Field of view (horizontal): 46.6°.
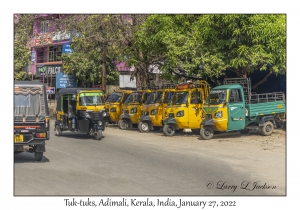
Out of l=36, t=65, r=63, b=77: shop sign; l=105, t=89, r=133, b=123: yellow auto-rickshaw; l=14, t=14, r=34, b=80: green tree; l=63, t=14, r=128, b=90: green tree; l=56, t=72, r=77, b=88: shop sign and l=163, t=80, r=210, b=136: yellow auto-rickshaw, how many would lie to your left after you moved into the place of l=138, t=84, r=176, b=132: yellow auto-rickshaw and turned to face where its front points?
1

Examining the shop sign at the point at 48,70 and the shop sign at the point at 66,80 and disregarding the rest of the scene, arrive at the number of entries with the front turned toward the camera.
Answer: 2

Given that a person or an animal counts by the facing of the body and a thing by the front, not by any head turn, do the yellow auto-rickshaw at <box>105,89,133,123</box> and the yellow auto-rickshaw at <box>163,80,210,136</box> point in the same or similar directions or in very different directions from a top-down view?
same or similar directions

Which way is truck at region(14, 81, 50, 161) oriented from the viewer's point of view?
away from the camera

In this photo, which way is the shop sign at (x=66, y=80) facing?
toward the camera

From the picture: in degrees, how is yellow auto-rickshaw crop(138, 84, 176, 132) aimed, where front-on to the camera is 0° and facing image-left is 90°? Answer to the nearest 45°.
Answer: approximately 45°

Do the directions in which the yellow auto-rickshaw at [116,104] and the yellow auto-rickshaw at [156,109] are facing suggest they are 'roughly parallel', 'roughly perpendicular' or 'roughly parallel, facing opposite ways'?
roughly parallel

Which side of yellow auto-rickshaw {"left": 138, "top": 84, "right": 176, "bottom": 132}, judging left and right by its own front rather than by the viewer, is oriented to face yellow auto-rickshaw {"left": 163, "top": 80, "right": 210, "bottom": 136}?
left

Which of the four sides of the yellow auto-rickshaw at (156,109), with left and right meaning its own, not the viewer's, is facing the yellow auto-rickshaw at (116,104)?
right

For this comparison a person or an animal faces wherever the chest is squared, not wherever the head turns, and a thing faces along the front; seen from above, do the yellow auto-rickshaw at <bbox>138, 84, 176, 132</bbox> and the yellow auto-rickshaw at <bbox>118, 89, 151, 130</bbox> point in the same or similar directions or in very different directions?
same or similar directions

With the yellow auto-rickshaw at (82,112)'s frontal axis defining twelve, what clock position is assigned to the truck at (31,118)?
The truck is roughly at 2 o'clock from the yellow auto-rickshaw.

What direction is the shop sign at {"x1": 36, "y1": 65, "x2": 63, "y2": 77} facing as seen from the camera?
toward the camera

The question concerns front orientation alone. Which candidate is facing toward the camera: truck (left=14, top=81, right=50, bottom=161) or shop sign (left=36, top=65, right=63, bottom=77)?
the shop sign

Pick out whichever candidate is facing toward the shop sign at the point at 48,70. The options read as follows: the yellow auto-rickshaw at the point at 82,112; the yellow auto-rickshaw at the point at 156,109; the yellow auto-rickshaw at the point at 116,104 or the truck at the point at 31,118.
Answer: the truck

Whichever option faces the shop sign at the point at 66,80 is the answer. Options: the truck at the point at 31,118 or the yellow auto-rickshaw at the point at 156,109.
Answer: the truck
